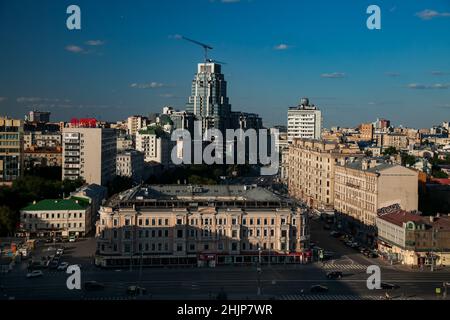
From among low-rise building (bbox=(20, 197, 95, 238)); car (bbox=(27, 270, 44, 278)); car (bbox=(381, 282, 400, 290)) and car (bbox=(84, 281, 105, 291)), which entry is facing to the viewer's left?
car (bbox=(27, 270, 44, 278))

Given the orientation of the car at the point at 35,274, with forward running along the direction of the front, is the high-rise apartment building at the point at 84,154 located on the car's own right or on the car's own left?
on the car's own right

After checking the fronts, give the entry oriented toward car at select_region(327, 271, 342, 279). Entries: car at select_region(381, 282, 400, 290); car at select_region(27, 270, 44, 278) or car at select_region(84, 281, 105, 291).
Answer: car at select_region(84, 281, 105, 291)

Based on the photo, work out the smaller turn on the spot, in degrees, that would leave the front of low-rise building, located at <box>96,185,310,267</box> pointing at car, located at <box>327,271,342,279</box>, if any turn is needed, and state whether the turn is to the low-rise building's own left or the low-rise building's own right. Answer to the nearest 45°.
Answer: approximately 45° to the low-rise building's own left

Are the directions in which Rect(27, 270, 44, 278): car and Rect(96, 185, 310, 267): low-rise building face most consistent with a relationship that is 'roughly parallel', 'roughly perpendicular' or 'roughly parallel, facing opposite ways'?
roughly perpendicular

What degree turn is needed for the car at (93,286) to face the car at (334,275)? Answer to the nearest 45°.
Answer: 0° — it already faces it

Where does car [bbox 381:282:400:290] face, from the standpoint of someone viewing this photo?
facing to the right of the viewer

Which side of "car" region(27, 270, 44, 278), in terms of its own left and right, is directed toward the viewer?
left

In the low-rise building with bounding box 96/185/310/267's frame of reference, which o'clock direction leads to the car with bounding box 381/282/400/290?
The car is roughly at 10 o'clock from the low-rise building.

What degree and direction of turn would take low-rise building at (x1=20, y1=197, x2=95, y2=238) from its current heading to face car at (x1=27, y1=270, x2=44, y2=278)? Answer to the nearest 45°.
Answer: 0° — it already faces it

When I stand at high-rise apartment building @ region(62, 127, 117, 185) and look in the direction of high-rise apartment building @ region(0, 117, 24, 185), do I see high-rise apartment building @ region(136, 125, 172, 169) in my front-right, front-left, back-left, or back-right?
back-right

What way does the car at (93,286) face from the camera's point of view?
to the viewer's right
